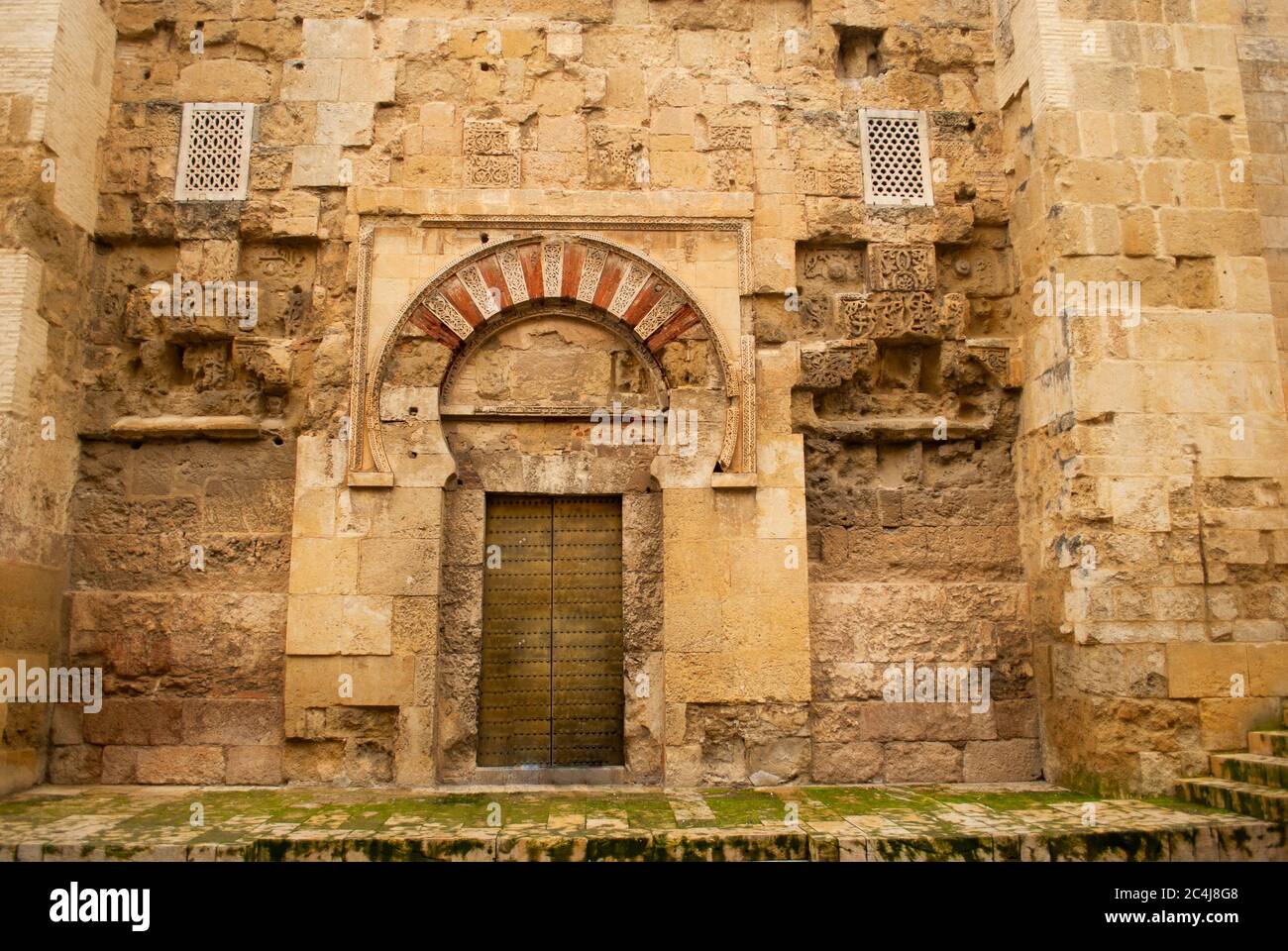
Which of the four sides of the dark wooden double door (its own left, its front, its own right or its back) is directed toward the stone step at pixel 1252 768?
left

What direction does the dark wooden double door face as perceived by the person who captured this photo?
facing the viewer

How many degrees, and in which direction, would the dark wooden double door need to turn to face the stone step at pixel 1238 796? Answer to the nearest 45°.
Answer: approximately 45° to its left
